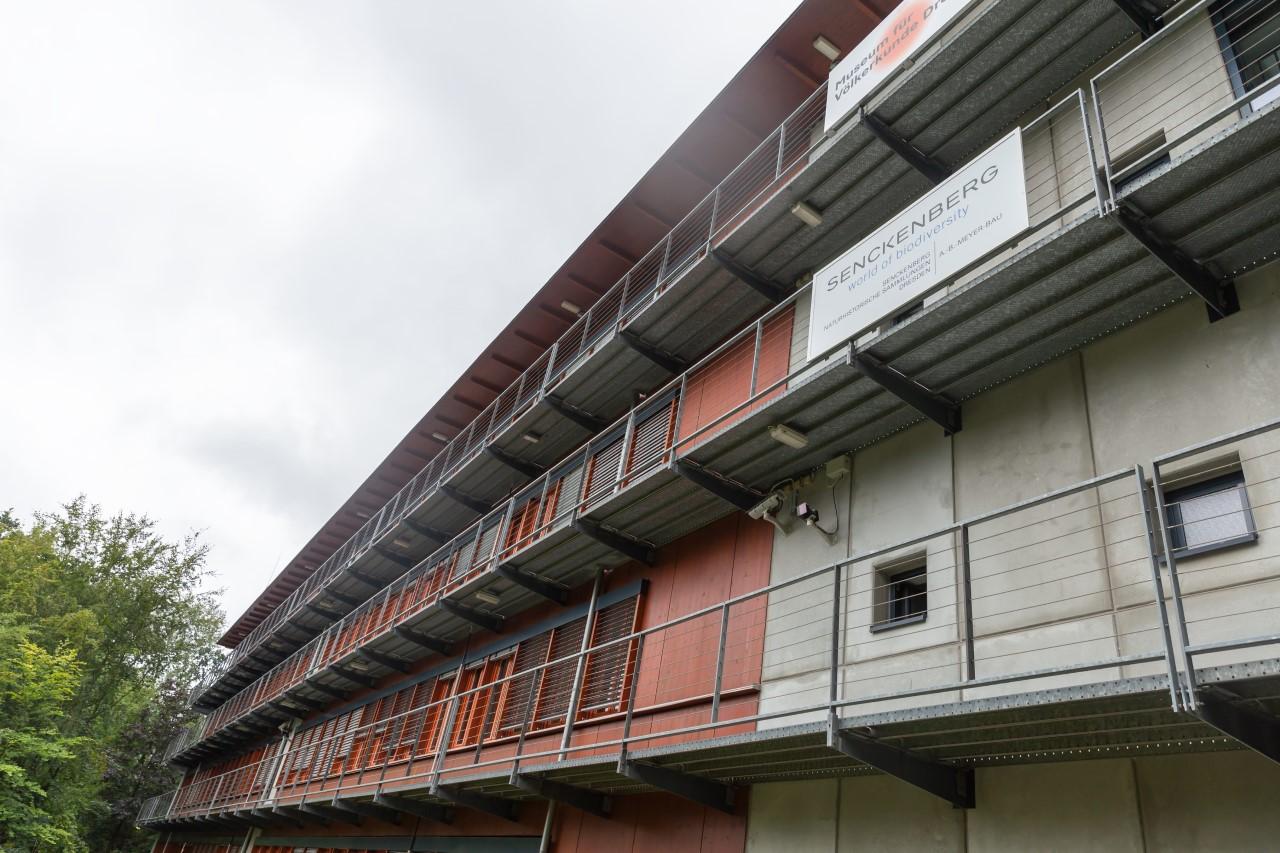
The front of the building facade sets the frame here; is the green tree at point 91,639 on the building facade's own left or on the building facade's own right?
on the building facade's own right

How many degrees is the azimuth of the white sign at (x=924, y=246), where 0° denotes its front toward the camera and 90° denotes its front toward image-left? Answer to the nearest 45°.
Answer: approximately 45°

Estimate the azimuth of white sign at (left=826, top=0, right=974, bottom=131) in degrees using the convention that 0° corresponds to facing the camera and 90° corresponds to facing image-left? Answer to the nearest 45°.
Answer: approximately 45°

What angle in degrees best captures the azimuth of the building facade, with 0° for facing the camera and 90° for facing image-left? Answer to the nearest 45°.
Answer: approximately 45°

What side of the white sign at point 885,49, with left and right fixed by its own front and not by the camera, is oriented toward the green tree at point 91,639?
right

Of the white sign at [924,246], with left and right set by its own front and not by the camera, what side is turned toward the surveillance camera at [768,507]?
right
